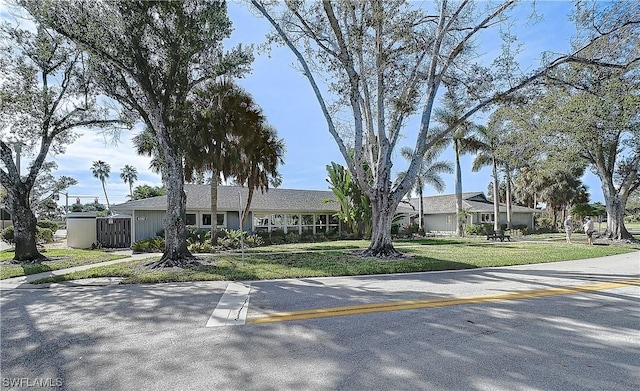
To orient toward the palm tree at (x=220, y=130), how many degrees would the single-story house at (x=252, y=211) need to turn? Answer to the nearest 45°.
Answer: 0° — it already faces it

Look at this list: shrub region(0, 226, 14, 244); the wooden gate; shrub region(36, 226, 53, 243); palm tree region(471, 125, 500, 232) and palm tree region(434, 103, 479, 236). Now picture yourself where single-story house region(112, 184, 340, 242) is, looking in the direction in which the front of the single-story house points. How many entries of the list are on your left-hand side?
2

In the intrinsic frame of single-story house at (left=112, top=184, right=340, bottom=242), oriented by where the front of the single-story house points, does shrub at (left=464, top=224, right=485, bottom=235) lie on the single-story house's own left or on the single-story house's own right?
on the single-story house's own left

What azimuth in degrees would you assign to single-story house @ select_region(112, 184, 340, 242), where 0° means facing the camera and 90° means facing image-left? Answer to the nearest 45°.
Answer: approximately 0°

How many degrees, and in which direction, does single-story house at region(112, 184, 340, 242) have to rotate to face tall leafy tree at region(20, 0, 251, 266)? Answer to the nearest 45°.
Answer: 0° — it already faces it

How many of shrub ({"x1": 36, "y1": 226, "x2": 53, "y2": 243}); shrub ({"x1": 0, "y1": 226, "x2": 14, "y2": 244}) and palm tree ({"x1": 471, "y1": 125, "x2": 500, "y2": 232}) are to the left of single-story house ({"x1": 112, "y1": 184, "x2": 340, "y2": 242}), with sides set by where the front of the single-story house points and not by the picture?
1

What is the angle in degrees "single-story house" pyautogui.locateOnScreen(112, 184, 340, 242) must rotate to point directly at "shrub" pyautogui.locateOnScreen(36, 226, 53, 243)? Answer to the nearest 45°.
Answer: approximately 90° to its right

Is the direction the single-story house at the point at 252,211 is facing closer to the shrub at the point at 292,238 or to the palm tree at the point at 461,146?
the shrub

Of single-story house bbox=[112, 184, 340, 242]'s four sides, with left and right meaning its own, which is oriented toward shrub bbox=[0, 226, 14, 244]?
right

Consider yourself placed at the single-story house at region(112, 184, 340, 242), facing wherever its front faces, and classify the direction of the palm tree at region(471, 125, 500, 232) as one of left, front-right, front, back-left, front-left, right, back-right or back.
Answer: left

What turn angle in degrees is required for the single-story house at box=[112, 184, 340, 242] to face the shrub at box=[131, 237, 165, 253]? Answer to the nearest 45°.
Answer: approximately 45° to its right
